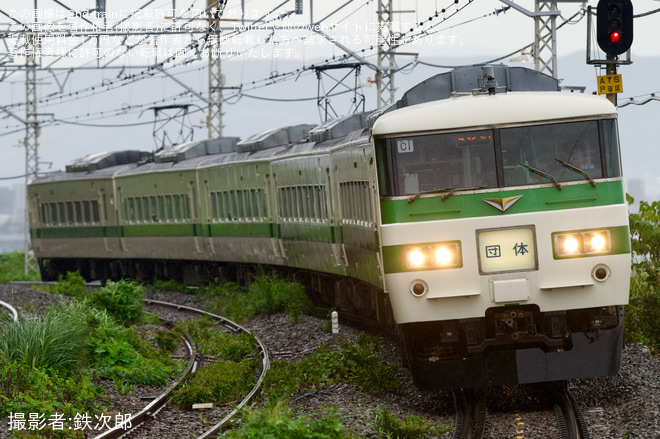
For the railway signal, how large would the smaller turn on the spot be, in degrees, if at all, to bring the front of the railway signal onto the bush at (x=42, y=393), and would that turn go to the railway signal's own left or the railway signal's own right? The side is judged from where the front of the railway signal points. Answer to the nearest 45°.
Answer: approximately 45° to the railway signal's own right

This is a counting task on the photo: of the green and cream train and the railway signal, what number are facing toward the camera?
2

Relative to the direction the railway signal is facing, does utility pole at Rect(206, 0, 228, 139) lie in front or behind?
behind

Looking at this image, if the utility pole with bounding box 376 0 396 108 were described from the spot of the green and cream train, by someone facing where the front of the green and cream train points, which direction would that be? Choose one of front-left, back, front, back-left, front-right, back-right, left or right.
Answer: back

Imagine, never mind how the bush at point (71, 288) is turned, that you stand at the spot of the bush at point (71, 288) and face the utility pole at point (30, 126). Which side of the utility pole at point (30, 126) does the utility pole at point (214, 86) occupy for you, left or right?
right

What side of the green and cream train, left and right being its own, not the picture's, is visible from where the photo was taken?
front

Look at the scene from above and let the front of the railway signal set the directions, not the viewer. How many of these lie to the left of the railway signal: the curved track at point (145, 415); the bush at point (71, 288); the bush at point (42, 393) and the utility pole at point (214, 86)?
0

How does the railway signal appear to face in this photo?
toward the camera

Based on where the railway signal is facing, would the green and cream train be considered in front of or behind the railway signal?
in front

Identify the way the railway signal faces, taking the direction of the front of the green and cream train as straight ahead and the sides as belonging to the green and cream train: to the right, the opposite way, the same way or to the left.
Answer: the same way

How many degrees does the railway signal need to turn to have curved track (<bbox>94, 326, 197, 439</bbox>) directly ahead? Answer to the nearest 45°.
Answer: approximately 45° to its right

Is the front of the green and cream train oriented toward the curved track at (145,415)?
no

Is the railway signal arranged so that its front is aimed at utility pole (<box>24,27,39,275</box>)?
no
